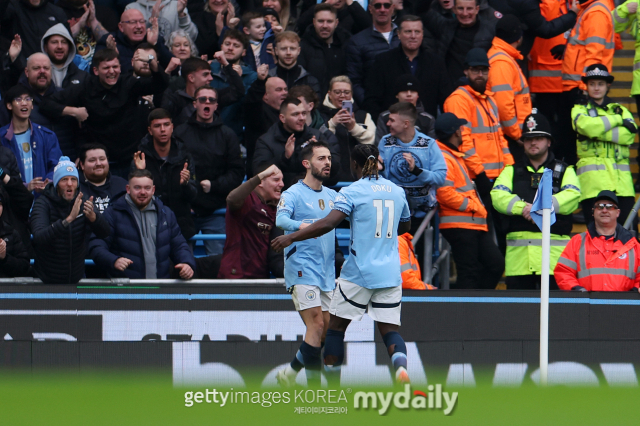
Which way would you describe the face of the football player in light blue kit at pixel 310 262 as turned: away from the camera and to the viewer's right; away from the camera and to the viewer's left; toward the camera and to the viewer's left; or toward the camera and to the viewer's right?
toward the camera and to the viewer's right

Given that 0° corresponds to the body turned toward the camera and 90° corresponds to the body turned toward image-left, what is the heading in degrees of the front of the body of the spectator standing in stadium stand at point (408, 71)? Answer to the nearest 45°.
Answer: approximately 0°

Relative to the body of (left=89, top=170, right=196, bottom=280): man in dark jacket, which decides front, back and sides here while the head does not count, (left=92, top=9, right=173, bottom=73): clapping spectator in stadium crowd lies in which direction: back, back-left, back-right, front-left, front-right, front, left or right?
back

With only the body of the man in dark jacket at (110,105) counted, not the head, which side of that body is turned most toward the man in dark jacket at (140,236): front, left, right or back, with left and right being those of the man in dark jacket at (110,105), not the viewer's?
front

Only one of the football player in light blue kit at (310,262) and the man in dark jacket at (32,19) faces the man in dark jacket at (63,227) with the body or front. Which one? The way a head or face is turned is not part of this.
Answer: the man in dark jacket at (32,19)

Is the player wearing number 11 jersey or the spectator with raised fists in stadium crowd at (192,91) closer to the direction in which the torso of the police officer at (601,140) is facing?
the player wearing number 11 jersey

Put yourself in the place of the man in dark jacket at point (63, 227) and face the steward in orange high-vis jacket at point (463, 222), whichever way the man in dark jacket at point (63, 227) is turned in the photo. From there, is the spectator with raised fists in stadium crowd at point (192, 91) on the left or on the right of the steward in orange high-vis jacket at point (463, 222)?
left

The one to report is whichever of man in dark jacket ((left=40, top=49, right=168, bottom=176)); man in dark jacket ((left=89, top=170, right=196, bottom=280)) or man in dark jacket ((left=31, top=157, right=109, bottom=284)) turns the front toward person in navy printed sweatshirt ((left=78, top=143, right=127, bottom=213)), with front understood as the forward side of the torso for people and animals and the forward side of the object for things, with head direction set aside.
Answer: man in dark jacket ((left=40, top=49, right=168, bottom=176))

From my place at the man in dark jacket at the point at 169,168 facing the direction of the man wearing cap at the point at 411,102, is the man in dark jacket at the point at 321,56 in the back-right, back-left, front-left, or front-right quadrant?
front-left

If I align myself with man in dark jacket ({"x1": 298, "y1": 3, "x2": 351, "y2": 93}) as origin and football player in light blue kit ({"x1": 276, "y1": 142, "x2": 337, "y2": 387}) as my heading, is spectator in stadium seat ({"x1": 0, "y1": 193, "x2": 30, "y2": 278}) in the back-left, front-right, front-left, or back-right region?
front-right

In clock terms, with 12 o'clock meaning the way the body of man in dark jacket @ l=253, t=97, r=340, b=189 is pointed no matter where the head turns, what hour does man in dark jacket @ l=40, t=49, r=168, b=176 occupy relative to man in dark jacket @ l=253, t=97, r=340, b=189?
man in dark jacket @ l=40, t=49, r=168, b=176 is roughly at 5 o'clock from man in dark jacket @ l=253, t=97, r=340, b=189.

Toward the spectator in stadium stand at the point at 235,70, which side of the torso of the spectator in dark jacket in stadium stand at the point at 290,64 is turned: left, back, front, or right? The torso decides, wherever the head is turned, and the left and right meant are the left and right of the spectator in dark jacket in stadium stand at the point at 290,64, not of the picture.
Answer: right

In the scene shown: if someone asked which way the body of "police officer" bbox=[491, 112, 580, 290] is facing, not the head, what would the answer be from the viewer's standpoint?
toward the camera

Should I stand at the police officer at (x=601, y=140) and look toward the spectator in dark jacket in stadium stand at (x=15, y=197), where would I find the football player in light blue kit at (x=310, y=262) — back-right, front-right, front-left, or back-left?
front-left

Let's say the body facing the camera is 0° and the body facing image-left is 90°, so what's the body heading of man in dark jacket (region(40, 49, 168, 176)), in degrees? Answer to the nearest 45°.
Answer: approximately 0°

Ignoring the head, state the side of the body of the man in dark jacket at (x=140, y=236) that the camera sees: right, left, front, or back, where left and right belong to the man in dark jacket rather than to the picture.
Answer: front
